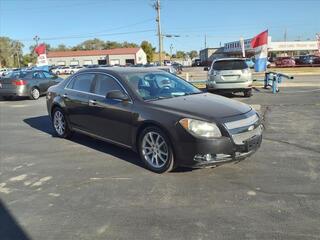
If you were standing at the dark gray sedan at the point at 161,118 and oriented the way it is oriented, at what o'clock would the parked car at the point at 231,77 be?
The parked car is roughly at 8 o'clock from the dark gray sedan.

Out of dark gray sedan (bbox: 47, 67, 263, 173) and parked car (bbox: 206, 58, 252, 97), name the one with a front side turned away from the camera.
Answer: the parked car

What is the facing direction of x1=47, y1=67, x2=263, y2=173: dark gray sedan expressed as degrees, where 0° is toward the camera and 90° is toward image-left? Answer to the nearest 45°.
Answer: approximately 315°

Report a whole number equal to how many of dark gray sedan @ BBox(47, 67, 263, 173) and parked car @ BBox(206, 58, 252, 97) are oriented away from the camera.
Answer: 1

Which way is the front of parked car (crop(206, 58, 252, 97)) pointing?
away from the camera

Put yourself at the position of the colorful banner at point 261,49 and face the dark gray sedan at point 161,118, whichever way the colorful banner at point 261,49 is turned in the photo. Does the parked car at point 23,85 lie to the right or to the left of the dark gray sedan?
right

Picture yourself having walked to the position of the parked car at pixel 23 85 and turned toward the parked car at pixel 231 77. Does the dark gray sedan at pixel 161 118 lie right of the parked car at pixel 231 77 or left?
right

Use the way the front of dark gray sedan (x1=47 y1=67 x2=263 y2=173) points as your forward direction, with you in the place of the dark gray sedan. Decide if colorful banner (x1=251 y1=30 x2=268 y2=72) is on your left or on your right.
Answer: on your left

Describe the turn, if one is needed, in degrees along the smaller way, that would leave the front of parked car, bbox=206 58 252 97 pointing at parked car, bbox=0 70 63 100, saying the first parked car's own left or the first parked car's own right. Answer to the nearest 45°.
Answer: approximately 90° to the first parked car's own left
